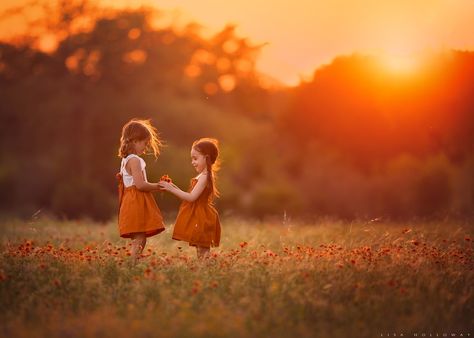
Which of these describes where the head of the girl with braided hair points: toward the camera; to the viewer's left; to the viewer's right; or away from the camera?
to the viewer's left

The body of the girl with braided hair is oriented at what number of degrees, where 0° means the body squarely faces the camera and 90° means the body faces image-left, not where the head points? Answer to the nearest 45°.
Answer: approximately 90°

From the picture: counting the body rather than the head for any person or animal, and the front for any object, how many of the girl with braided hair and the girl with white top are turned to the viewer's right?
1

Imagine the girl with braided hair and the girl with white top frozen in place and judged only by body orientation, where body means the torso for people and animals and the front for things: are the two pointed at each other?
yes

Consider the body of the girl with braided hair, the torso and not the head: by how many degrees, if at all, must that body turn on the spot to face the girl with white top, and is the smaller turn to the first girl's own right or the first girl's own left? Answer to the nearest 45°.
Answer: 0° — they already face them

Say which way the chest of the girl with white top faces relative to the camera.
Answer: to the viewer's right

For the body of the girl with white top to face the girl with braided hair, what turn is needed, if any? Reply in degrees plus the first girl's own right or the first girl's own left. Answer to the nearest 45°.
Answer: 0° — they already face them

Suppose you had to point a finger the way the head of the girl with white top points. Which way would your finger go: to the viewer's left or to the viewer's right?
to the viewer's right

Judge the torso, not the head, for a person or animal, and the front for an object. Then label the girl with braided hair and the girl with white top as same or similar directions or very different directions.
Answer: very different directions
